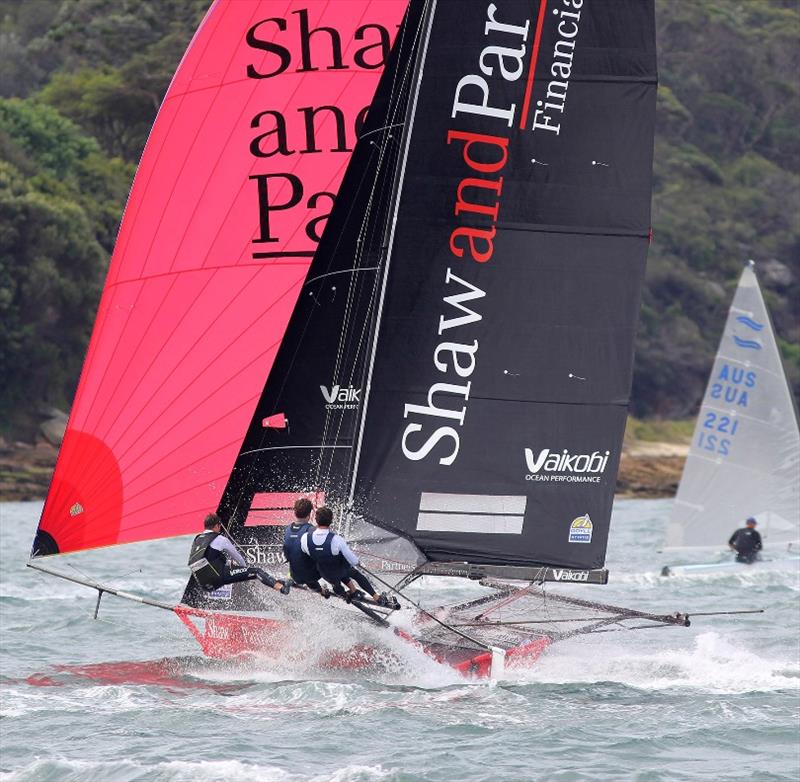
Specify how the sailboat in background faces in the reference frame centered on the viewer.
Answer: facing to the right of the viewer

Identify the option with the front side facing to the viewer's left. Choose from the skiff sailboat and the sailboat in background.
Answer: the skiff sailboat

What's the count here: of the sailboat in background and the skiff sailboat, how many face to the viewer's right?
1

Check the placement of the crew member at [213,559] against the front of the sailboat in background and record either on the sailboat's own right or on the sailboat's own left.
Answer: on the sailboat's own right

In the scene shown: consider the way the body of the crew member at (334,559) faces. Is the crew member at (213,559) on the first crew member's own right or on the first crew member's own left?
on the first crew member's own left

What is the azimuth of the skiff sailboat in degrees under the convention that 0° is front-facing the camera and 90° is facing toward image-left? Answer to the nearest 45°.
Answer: approximately 90°
